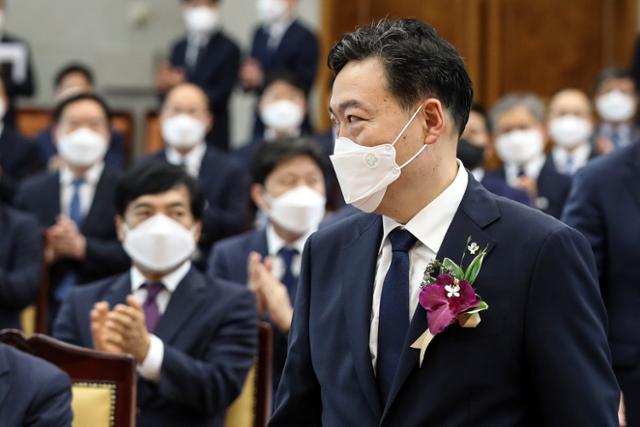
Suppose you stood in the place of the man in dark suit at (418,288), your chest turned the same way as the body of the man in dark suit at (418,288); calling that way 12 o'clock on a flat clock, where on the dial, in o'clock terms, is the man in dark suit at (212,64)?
the man in dark suit at (212,64) is roughly at 4 o'clock from the man in dark suit at (418,288).

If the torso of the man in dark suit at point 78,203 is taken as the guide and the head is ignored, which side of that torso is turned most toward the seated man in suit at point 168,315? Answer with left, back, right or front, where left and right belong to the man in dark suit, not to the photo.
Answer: front

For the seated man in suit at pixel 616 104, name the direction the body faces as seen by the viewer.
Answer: toward the camera

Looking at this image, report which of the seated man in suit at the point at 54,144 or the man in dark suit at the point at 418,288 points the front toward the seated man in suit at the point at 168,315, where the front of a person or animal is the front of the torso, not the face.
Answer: the seated man in suit at the point at 54,144

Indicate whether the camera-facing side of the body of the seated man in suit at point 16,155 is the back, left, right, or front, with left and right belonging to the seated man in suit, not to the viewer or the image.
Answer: front

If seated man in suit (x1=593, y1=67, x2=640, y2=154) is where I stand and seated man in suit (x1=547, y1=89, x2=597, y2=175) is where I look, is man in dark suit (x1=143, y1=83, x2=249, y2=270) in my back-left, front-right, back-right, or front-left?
front-right

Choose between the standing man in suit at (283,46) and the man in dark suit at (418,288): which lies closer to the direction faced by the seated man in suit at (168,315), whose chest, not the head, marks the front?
the man in dark suit

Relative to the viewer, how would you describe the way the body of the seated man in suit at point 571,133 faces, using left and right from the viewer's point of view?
facing the viewer

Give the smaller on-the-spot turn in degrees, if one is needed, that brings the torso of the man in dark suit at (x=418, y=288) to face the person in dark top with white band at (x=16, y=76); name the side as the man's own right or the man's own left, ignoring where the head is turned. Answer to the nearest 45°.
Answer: approximately 90° to the man's own right

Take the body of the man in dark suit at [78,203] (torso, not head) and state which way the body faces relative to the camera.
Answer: toward the camera
